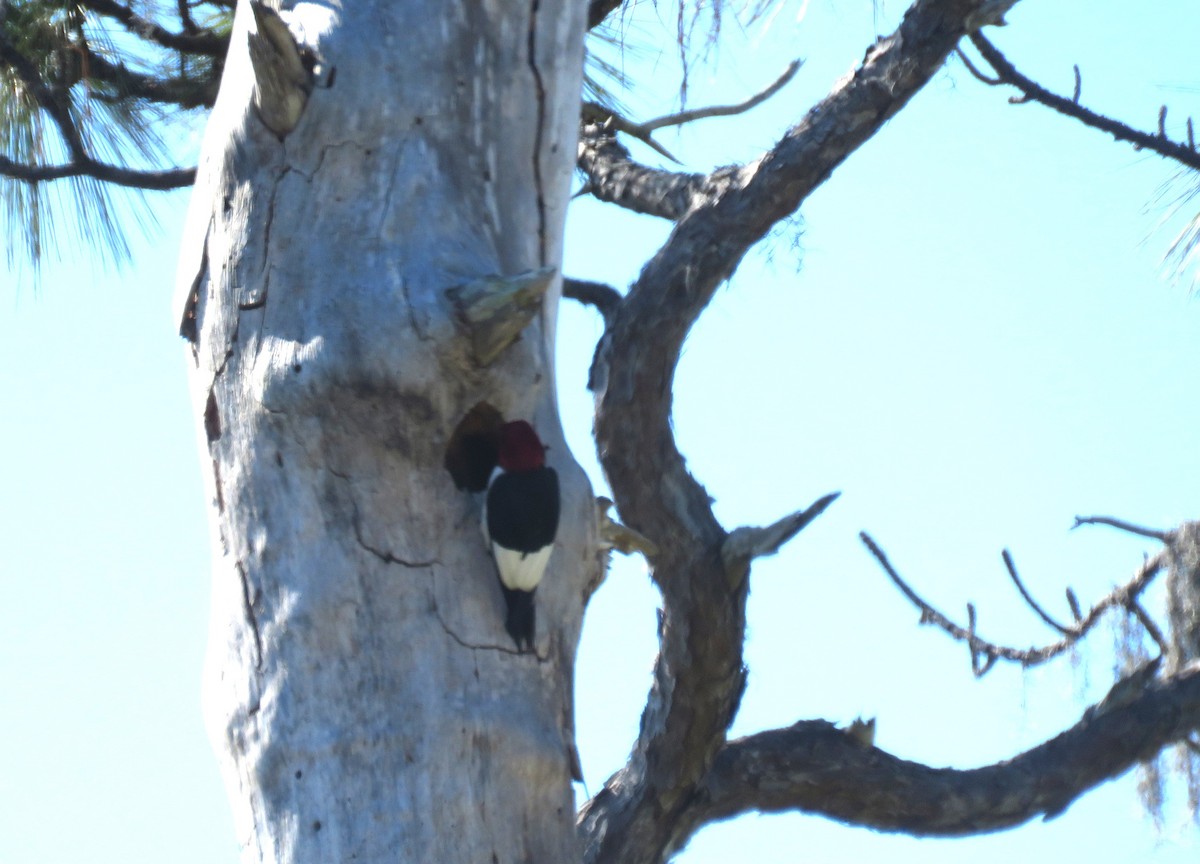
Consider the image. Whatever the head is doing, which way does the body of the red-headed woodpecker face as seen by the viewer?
away from the camera
